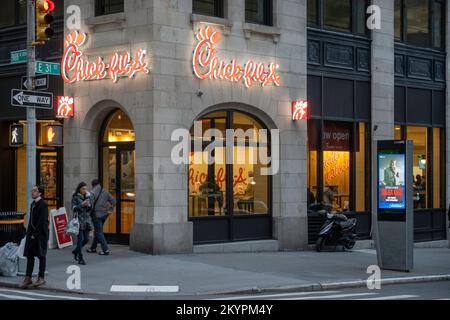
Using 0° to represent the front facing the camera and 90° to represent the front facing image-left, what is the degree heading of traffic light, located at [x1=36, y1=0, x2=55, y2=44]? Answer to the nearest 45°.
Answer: approximately 315°

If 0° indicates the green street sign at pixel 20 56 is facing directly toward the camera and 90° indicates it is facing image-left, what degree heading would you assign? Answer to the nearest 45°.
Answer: approximately 45°

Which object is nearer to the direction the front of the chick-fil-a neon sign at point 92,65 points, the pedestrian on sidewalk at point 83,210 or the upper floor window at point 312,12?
the pedestrian on sidewalk

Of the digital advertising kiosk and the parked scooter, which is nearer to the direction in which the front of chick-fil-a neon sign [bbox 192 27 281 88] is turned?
the digital advertising kiosk

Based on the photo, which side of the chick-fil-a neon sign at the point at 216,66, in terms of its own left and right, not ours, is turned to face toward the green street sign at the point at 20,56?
right

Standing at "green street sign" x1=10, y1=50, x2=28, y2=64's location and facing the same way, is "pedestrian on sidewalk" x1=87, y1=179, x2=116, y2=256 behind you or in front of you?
behind
